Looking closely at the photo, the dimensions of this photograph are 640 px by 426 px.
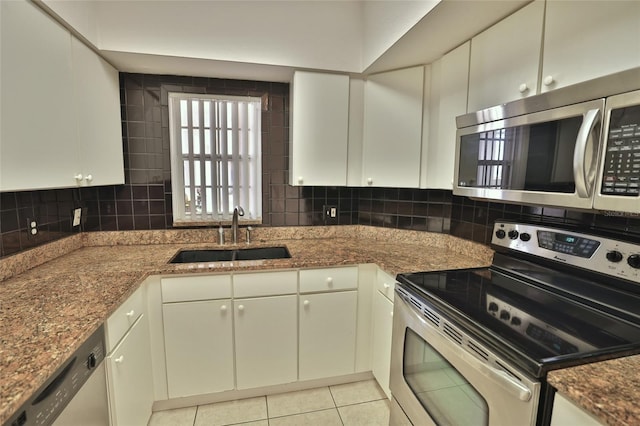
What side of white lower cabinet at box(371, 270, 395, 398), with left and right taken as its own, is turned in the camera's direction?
left

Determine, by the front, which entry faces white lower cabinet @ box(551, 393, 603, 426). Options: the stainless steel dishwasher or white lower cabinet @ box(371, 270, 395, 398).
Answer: the stainless steel dishwasher

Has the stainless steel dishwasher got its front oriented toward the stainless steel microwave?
yes

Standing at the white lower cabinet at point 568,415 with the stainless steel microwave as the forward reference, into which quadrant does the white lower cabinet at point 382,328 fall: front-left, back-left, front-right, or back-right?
front-left

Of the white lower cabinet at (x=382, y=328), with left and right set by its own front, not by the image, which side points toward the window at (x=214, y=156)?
front

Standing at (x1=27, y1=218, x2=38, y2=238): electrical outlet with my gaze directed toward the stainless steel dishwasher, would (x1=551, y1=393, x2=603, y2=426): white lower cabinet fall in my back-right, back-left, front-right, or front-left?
front-left

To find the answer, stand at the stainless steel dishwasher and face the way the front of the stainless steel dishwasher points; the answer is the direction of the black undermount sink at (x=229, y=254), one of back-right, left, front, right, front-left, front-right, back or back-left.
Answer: left

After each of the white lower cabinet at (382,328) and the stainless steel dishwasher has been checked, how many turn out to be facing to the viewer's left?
1

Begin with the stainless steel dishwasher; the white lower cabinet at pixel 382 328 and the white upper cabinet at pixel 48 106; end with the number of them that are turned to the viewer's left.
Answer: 1

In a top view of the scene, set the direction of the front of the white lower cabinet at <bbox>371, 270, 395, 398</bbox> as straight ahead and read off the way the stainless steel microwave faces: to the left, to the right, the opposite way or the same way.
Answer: the same way

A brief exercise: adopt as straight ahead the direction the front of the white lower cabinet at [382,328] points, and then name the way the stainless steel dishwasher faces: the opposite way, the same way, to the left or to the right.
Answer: the opposite way

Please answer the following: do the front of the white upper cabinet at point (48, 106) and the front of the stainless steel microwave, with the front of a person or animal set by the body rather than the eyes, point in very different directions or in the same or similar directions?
very different directions

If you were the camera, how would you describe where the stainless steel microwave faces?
facing the viewer and to the left of the viewer

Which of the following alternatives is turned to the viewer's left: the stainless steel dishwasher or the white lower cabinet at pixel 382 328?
the white lower cabinet

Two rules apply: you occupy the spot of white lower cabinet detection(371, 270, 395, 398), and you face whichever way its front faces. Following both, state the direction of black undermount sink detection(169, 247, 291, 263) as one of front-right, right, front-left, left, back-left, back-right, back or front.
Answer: front

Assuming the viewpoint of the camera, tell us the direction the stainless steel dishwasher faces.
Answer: facing the viewer and to the right of the viewer

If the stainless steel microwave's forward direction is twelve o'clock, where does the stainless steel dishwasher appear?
The stainless steel dishwasher is roughly at 12 o'clock from the stainless steel microwave.
